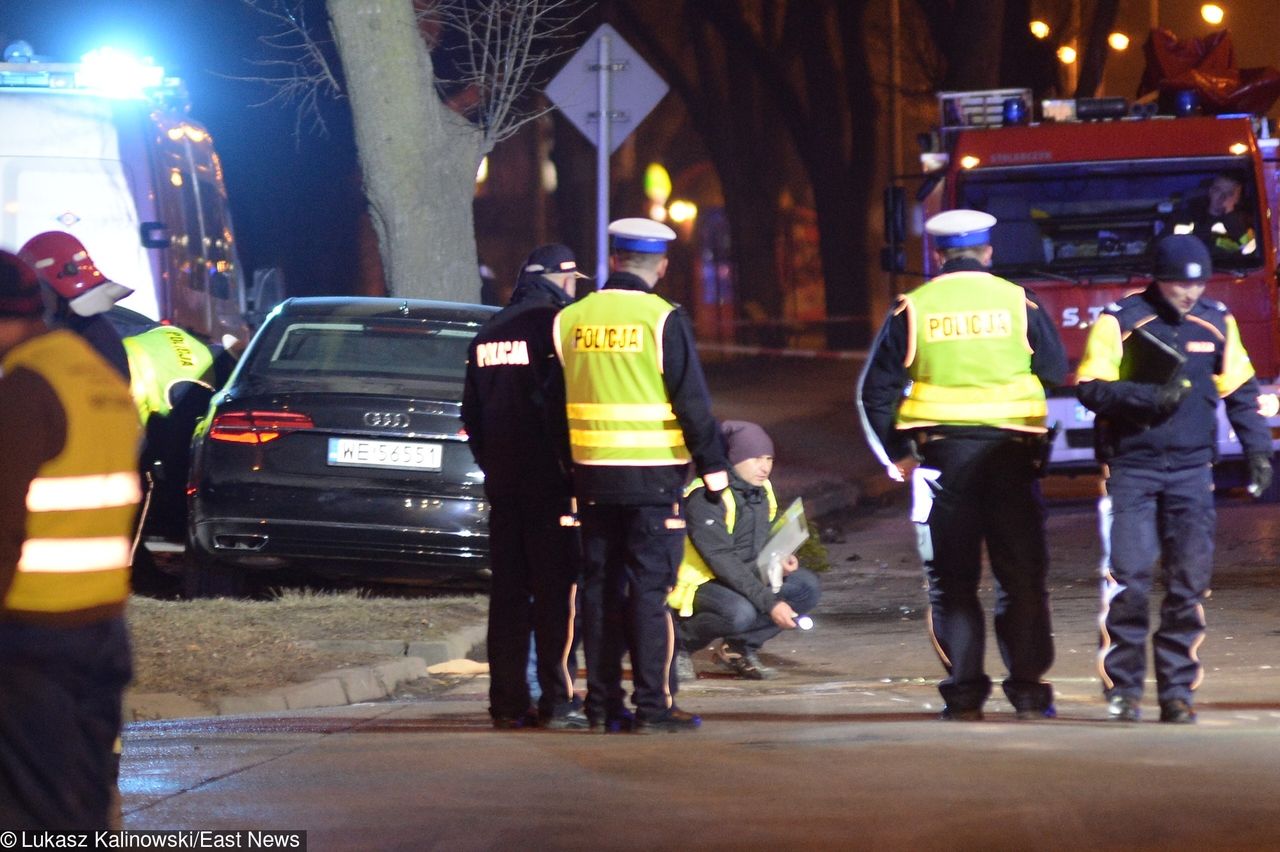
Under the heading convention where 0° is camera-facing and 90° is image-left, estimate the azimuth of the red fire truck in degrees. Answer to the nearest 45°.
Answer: approximately 0°

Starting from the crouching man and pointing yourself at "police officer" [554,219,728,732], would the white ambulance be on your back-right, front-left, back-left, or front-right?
back-right

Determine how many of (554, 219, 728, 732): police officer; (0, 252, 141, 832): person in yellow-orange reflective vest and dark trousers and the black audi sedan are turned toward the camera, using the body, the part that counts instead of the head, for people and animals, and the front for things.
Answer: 0

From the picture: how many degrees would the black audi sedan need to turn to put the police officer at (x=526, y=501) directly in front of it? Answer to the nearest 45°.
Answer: approximately 180°

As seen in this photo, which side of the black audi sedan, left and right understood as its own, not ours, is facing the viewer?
back

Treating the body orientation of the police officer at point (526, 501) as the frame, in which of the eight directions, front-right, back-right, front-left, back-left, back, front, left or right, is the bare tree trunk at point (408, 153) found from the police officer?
front-left

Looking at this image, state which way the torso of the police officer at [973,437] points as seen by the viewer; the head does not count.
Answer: away from the camera

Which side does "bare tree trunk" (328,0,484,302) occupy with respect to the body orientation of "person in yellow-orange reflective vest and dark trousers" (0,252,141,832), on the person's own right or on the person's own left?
on the person's own right

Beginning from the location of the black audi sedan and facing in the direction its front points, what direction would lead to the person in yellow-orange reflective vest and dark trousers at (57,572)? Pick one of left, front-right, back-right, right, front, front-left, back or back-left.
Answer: back

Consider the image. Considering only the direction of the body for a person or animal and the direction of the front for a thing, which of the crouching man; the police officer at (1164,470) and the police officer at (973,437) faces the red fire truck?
the police officer at (973,437)

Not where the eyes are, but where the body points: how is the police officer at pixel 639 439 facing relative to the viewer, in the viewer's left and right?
facing away from the viewer and to the right of the viewer

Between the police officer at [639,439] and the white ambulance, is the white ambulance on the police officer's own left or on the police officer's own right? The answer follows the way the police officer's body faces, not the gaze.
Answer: on the police officer's own left

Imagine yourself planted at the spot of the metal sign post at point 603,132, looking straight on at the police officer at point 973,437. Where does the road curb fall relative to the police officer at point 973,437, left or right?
right

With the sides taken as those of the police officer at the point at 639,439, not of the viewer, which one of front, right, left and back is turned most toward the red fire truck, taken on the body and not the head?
front

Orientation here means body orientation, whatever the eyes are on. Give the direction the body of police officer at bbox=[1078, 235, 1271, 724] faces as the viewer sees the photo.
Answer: toward the camera

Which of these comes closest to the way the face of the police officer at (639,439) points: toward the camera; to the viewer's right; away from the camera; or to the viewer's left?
away from the camera

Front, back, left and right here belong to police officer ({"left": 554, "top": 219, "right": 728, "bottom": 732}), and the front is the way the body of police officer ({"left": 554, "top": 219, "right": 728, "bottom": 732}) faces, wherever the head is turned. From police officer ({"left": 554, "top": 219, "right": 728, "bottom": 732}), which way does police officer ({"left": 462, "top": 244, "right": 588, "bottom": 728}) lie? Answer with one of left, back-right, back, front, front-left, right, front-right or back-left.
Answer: left
